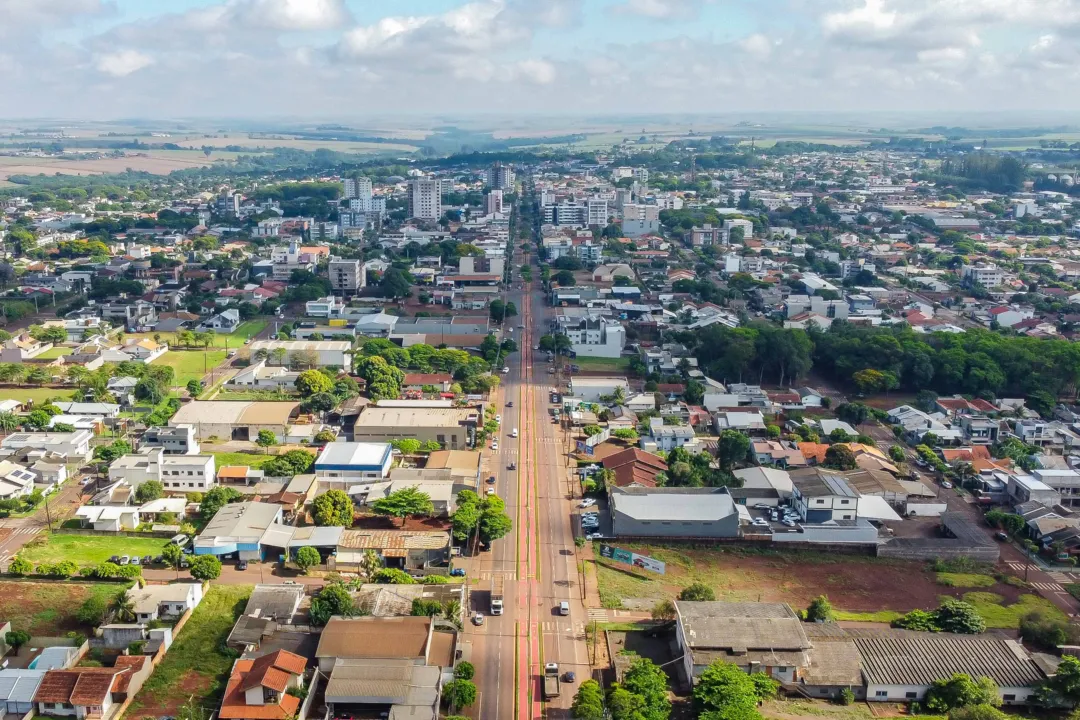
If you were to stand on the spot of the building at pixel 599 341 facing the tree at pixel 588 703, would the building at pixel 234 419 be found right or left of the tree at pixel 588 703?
right

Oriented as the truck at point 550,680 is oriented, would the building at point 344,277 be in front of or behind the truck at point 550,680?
in front

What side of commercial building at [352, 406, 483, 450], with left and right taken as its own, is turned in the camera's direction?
right

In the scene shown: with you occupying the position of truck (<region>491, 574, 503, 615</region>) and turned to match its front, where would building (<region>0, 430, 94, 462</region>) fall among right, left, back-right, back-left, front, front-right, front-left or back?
back-right

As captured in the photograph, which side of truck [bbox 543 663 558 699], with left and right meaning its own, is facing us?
back

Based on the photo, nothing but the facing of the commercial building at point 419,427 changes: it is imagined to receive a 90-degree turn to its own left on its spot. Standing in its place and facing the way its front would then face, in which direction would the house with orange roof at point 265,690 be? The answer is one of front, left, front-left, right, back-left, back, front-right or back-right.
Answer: back

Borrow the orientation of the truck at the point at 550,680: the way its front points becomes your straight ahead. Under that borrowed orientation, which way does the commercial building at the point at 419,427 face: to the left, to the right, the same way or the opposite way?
to the right

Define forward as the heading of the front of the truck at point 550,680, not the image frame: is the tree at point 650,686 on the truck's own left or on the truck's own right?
on the truck's own right

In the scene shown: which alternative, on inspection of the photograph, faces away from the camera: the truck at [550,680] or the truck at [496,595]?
the truck at [550,680]

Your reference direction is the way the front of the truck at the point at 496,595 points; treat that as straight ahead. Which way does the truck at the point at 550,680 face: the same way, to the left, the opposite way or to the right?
the opposite way

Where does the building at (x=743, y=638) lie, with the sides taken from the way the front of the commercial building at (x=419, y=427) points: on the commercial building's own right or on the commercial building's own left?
on the commercial building's own right

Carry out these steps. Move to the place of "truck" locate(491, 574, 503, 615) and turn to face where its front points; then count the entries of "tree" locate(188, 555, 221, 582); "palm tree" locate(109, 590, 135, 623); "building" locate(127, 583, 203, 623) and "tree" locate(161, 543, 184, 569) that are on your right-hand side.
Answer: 4

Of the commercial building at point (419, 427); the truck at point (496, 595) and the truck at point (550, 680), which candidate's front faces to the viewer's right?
the commercial building

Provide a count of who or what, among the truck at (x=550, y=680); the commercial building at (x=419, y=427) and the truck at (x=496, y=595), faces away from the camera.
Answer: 1

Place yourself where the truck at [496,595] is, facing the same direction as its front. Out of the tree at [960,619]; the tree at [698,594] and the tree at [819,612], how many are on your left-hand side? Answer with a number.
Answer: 3

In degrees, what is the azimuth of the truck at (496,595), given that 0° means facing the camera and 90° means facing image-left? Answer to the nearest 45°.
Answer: approximately 0°

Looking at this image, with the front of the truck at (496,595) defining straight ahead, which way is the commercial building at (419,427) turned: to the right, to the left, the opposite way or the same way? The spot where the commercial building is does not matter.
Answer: to the left

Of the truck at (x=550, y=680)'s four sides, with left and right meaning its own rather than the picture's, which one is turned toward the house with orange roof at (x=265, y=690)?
left
